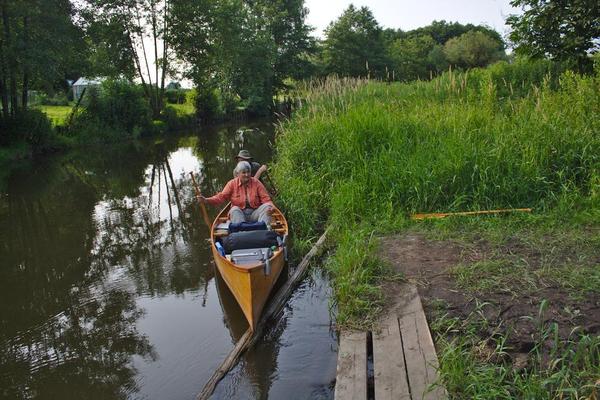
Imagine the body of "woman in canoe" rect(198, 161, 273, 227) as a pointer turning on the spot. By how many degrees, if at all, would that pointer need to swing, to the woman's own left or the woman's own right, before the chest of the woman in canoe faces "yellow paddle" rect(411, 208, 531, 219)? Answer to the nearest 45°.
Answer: approximately 45° to the woman's own left

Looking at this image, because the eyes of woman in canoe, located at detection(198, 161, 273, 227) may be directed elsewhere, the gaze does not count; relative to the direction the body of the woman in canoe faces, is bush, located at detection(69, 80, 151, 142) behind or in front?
behind

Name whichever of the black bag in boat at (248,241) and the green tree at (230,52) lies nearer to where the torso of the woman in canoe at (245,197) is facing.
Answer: the black bag in boat

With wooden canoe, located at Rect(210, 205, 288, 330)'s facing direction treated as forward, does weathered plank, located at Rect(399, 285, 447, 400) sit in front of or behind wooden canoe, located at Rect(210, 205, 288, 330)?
in front

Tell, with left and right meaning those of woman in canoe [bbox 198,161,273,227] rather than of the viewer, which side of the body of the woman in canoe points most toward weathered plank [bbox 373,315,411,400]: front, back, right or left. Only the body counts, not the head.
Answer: front

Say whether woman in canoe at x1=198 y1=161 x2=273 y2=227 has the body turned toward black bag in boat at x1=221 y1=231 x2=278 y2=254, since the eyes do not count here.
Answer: yes

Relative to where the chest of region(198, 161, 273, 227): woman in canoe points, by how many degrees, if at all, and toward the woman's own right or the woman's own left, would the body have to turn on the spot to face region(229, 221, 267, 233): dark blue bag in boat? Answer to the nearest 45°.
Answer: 0° — they already face it
